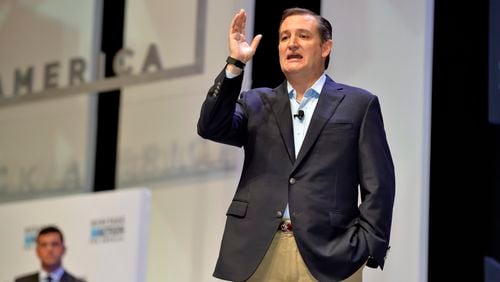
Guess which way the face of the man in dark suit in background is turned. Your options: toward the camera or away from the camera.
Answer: toward the camera

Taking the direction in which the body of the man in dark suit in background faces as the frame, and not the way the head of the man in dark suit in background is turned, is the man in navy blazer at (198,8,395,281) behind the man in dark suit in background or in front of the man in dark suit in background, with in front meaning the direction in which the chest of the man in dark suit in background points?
in front

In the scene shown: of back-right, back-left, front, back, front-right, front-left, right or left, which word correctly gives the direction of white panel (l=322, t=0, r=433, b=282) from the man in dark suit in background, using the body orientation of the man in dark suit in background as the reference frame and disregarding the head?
front-left

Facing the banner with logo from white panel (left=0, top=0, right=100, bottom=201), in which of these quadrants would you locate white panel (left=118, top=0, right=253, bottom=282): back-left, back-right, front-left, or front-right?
front-left

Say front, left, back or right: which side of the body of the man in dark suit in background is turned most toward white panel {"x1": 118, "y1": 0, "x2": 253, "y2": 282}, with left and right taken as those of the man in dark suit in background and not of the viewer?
left

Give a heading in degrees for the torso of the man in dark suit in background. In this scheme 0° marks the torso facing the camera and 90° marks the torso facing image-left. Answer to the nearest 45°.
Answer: approximately 0°

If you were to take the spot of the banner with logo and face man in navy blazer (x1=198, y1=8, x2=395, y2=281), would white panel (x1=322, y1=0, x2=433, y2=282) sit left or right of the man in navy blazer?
left

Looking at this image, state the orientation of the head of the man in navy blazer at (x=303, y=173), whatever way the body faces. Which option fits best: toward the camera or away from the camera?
toward the camera
